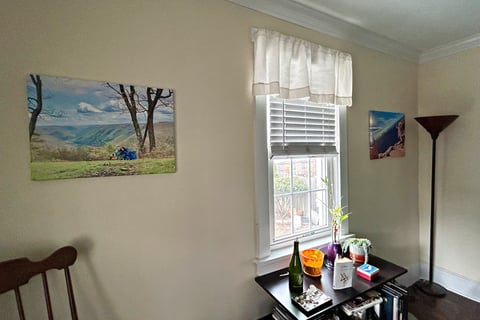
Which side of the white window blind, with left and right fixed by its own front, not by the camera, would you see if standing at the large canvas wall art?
right

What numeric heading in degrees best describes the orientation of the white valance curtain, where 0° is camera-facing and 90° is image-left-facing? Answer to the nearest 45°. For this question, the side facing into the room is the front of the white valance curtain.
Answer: approximately 315°

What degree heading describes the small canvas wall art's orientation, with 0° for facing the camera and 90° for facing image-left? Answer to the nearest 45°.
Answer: approximately 315°

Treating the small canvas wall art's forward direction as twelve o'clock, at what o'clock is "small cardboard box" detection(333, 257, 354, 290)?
The small cardboard box is roughly at 2 o'clock from the small canvas wall art.

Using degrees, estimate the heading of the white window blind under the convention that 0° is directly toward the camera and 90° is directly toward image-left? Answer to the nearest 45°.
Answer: approximately 315°

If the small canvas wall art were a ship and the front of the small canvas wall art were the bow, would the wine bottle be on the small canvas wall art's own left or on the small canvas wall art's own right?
on the small canvas wall art's own right

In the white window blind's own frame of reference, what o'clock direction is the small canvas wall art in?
The small canvas wall art is roughly at 9 o'clock from the white window blind.
